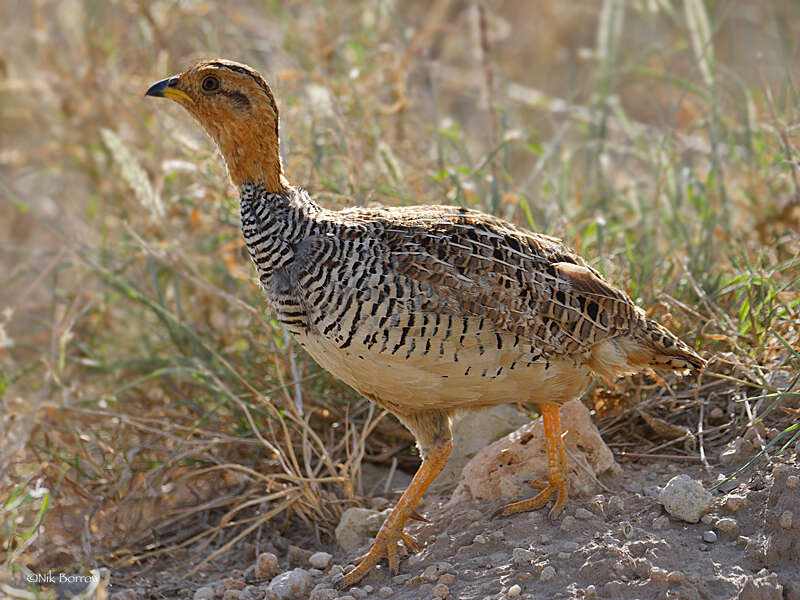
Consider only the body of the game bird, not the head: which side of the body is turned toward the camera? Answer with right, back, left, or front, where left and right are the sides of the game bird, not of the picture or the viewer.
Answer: left

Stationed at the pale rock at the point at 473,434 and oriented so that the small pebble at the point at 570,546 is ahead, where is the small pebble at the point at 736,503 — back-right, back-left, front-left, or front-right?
front-left

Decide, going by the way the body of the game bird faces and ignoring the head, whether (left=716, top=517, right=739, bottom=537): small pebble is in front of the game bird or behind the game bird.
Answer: behind

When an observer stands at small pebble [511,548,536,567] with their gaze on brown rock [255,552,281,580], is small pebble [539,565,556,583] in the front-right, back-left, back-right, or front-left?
back-left

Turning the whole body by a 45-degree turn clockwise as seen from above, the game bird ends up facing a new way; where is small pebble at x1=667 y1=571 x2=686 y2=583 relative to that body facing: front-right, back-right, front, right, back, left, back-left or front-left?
back
